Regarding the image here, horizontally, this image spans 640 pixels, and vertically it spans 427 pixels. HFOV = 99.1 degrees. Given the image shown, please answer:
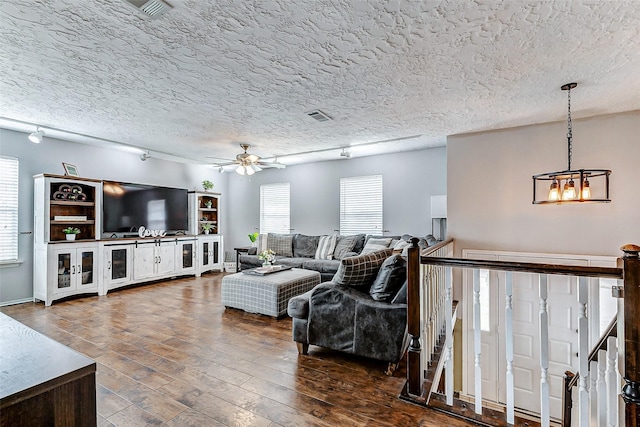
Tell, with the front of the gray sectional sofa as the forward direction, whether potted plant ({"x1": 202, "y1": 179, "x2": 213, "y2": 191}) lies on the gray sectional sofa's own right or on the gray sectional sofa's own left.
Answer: on the gray sectional sofa's own right

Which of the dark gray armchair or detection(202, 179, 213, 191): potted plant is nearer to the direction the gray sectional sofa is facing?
the dark gray armchair

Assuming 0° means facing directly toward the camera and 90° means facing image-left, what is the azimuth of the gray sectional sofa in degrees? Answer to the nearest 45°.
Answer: approximately 0°

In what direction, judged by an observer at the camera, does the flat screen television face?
facing the viewer and to the right of the viewer

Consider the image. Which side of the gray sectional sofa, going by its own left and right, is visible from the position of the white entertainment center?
right

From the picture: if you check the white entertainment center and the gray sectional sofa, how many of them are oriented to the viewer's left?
0

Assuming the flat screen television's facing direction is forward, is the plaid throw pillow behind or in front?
in front

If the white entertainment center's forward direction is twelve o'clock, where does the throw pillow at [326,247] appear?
The throw pillow is roughly at 11 o'clock from the white entertainment center.

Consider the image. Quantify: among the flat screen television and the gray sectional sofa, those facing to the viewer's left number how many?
0

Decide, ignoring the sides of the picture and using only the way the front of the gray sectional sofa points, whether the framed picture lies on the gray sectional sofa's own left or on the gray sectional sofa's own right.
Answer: on the gray sectional sofa's own right
